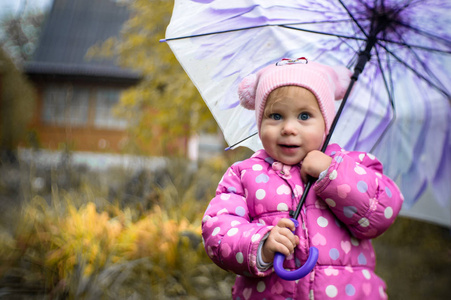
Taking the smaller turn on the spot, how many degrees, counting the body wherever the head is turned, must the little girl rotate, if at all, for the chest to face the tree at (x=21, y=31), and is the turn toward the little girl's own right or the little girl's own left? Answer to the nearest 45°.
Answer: approximately 135° to the little girl's own right

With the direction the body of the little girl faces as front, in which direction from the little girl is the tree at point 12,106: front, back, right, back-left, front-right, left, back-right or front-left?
back-right

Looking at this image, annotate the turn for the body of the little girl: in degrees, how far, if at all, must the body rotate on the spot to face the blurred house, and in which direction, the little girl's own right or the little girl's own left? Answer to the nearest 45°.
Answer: approximately 135° to the little girl's own right

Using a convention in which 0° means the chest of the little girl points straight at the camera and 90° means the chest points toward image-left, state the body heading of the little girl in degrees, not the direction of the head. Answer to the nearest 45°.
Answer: approximately 0°

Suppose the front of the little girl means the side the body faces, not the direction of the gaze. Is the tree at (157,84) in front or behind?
behind

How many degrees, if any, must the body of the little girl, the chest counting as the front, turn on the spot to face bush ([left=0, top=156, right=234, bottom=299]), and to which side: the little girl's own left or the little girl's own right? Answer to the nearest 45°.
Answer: approximately 135° to the little girl's own right
